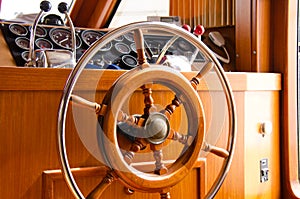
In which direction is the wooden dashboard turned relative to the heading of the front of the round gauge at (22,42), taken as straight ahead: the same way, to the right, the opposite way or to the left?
the same way

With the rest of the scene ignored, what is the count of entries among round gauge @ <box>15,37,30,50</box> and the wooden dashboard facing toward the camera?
2

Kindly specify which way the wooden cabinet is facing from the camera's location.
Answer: facing the viewer and to the left of the viewer

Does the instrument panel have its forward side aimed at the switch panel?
no

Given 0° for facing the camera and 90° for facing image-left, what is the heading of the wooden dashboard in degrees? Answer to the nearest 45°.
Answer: approximately 0°

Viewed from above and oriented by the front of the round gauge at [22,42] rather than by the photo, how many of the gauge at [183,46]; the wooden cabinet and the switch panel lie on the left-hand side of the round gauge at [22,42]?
3

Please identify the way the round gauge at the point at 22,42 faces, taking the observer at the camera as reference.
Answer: facing the viewer
